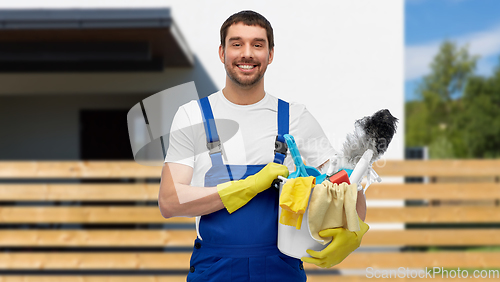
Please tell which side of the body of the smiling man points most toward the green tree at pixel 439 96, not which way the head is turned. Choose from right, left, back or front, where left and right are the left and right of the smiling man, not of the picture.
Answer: back

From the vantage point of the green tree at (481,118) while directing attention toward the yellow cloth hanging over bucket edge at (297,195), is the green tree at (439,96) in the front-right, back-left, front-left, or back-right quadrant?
back-right

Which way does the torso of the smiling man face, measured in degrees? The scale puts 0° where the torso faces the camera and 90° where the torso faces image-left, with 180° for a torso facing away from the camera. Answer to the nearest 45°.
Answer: approximately 0°

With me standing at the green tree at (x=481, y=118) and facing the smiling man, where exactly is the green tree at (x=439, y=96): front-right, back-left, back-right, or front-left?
back-right

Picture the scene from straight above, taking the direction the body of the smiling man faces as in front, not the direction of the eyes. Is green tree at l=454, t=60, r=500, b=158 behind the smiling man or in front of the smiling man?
behind
